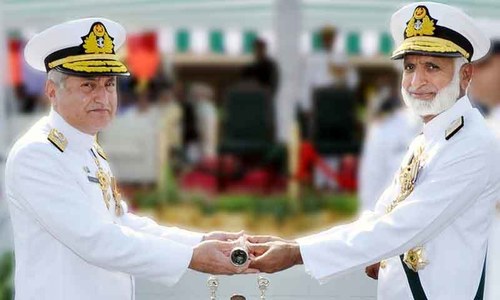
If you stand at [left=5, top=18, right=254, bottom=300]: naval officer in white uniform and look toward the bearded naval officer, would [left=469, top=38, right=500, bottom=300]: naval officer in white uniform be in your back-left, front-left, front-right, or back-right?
front-left

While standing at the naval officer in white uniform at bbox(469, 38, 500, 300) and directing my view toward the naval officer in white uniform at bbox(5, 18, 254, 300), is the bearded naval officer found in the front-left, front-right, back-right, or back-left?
front-left

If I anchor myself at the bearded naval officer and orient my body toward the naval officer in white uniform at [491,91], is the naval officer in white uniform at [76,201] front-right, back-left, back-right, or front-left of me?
back-left

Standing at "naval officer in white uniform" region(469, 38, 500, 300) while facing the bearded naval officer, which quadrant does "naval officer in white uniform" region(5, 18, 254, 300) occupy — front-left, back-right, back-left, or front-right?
front-right
